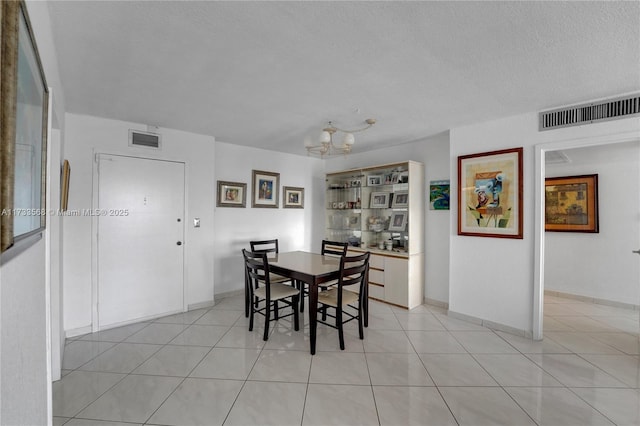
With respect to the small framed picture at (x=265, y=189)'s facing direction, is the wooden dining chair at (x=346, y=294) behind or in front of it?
in front

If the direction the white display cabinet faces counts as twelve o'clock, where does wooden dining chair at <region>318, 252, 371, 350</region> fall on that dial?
The wooden dining chair is roughly at 11 o'clock from the white display cabinet.

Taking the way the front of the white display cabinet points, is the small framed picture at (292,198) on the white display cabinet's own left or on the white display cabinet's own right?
on the white display cabinet's own right

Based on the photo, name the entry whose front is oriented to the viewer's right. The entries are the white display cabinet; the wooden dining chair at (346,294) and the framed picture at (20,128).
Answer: the framed picture

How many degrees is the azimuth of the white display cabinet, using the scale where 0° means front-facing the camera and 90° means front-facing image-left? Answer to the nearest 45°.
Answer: approximately 45°

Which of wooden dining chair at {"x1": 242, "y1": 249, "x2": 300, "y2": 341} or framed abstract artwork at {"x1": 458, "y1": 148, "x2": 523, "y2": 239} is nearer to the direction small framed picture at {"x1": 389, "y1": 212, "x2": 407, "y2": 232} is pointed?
the wooden dining chair

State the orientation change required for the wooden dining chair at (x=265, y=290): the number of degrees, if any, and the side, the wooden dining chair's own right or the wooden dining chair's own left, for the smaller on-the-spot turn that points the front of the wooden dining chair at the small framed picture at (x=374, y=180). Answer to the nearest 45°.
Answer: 0° — it already faces it

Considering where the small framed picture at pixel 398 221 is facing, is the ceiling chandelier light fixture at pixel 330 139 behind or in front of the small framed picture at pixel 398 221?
in front

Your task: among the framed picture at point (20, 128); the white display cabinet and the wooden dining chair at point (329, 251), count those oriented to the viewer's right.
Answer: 1
